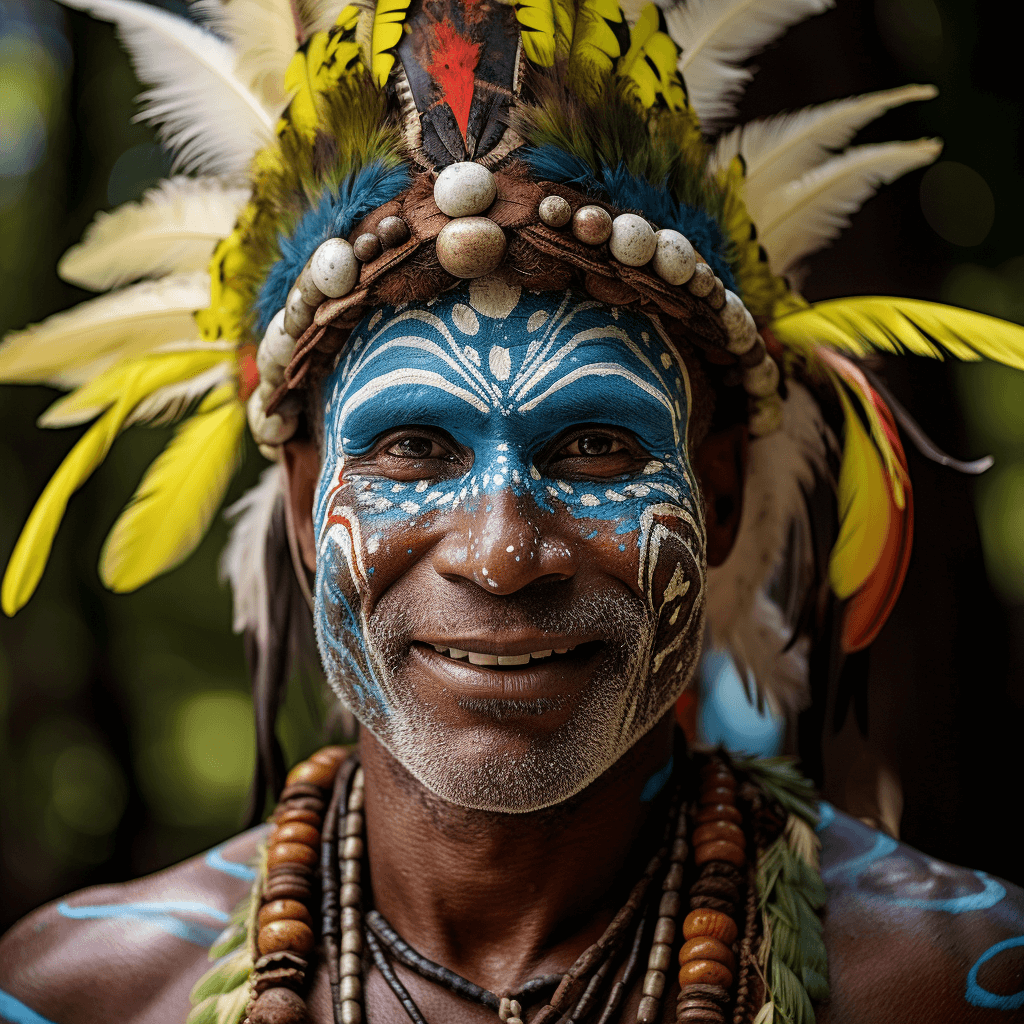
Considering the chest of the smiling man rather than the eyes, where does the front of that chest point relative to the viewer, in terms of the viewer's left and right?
facing the viewer
